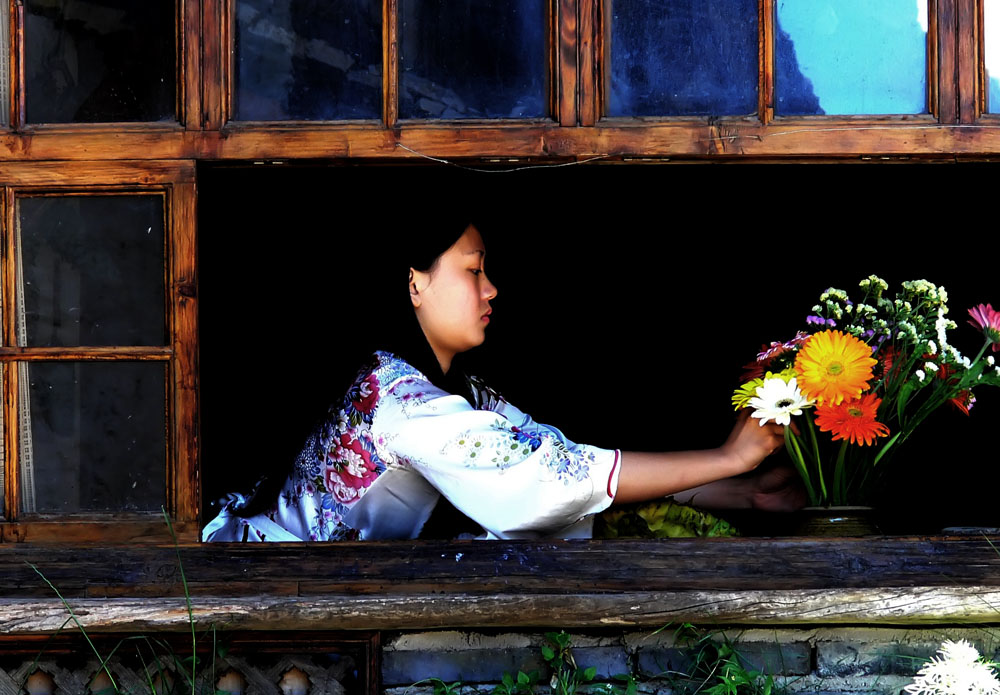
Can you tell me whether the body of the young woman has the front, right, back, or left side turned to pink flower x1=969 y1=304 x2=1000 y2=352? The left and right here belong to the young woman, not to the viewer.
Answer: front

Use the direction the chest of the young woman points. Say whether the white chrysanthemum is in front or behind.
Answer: in front

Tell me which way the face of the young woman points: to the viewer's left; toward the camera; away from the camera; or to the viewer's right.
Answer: to the viewer's right

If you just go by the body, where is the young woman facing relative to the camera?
to the viewer's right

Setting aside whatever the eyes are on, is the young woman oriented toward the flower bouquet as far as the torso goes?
yes
